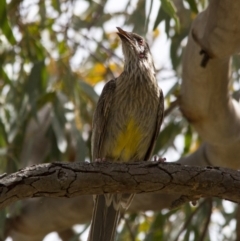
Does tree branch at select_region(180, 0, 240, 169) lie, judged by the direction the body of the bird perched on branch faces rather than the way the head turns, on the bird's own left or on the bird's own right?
on the bird's own left

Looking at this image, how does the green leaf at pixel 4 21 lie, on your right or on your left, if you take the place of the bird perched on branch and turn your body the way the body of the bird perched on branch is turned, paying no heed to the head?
on your right

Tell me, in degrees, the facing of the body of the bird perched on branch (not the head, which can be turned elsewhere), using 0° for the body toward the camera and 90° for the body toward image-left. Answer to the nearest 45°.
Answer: approximately 0°
